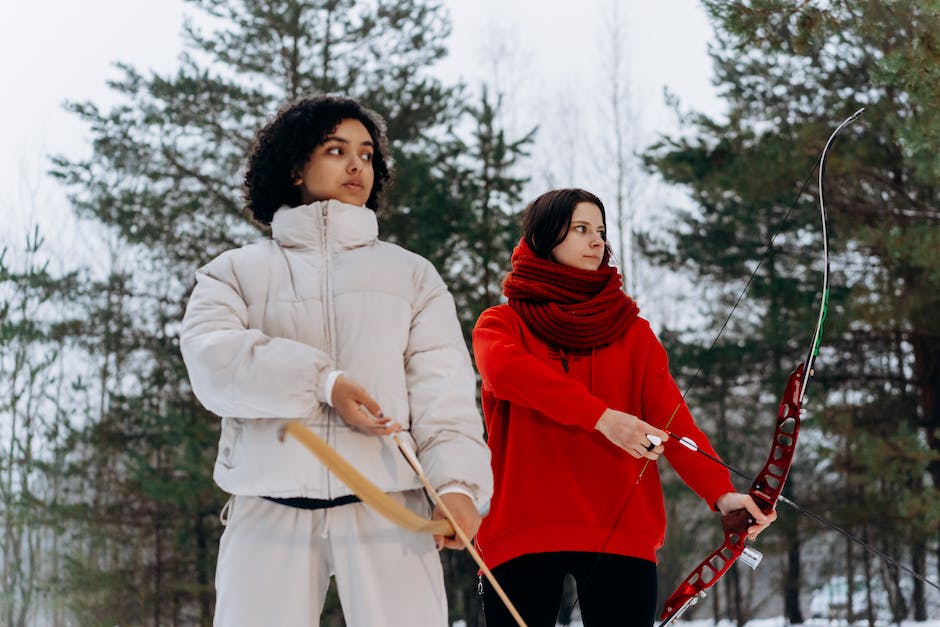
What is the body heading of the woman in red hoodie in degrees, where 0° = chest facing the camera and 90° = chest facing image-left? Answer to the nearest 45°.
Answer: approximately 0°

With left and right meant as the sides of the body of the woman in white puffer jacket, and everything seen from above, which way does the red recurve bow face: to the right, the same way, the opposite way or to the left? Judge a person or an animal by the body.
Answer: to the left

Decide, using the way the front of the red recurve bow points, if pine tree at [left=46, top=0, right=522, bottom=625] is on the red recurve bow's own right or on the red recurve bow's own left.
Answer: on the red recurve bow's own left

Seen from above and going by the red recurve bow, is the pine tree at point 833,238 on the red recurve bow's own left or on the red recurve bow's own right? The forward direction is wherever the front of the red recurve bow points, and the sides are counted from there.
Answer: on the red recurve bow's own left

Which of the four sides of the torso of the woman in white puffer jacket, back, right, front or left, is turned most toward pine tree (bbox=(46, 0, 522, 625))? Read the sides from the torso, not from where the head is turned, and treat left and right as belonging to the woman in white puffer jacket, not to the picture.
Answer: back

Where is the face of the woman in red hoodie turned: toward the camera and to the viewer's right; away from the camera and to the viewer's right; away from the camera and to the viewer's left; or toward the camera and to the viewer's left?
toward the camera and to the viewer's right

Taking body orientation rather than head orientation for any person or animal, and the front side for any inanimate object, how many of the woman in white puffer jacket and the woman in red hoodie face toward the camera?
2

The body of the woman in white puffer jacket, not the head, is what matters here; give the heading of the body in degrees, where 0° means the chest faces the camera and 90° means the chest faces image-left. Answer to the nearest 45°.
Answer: approximately 0°

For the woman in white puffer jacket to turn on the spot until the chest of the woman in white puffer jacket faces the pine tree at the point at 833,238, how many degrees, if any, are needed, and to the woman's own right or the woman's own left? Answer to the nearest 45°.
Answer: approximately 135° to the woman's own left

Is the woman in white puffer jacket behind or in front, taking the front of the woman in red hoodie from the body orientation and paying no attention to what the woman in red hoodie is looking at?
in front

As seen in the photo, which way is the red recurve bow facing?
to the viewer's right

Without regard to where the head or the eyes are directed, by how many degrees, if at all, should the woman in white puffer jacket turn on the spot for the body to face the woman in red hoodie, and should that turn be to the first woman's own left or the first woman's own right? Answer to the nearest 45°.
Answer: approximately 135° to the first woman's own left
